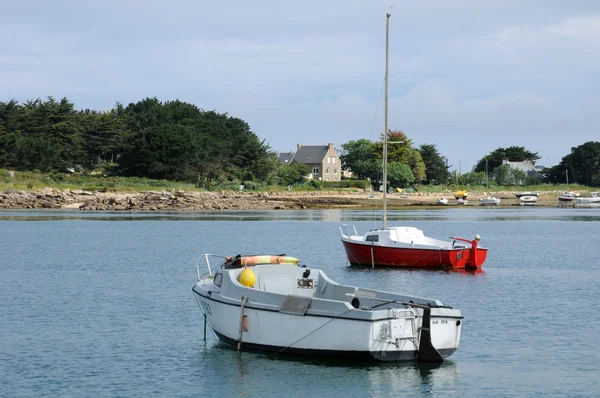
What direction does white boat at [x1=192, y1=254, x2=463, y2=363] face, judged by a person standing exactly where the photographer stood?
facing away from the viewer and to the left of the viewer

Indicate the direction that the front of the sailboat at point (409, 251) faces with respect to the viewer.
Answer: facing away from the viewer and to the left of the viewer

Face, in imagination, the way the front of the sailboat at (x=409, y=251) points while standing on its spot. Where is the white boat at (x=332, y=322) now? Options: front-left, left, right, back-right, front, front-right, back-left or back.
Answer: back-left

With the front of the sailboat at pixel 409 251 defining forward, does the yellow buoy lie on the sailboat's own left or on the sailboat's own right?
on the sailboat's own left

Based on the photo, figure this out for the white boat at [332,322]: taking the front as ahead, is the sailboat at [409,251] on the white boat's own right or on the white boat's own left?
on the white boat's own right
